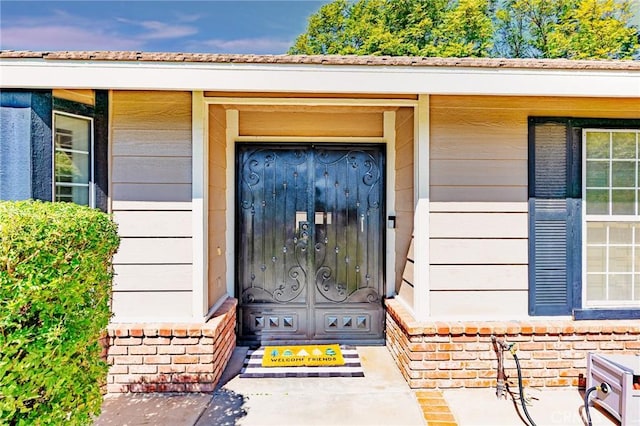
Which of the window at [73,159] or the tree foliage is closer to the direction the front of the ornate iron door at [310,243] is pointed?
the window

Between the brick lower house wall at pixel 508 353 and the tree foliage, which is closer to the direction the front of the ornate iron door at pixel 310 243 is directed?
the brick lower house wall

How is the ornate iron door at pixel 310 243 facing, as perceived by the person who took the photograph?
facing the viewer

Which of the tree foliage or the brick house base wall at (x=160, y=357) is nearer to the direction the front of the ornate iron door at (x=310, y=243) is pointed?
the brick house base wall

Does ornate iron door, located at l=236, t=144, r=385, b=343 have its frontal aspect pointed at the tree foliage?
no

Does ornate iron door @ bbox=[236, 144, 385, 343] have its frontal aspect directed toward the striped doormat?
yes
